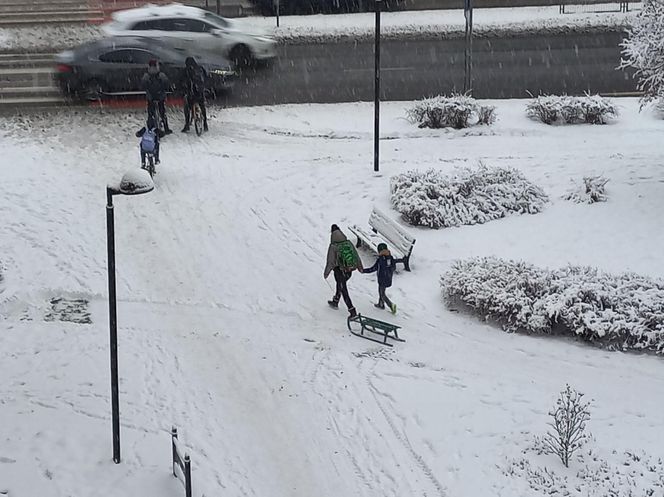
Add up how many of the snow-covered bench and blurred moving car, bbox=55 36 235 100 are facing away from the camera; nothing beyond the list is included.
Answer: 0

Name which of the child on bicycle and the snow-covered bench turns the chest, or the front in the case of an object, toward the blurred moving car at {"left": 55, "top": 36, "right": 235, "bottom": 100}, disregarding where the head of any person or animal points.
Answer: the child on bicycle

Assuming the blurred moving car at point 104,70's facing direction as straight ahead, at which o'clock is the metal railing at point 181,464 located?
The metal railing is roughly at 3 o'clock from the blurred moving car.

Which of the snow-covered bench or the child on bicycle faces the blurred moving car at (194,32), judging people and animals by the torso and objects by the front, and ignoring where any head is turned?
the child on bicycle

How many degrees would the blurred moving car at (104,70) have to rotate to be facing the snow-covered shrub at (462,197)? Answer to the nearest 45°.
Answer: approximately 45° to its right

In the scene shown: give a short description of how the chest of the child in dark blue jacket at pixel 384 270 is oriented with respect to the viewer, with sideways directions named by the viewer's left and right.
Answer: facing away from the viewer and to the left of the viewer

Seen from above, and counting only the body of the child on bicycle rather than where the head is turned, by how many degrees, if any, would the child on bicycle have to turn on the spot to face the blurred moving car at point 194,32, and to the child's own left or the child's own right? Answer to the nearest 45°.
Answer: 0° — they already face it

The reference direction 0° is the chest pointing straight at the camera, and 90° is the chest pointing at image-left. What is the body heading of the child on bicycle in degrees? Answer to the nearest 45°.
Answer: approximately 180°

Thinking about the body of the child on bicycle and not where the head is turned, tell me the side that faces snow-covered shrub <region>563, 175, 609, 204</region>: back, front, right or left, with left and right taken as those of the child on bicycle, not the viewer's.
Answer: right

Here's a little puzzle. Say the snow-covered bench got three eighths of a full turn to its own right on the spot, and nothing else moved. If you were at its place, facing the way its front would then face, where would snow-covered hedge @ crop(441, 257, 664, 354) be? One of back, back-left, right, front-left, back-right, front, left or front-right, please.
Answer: back-right

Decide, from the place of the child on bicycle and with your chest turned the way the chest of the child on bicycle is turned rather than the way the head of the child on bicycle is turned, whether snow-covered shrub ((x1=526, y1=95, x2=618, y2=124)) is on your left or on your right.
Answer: on your right

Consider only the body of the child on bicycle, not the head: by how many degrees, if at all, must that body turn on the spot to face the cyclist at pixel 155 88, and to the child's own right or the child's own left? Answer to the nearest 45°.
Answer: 0° — they already face them

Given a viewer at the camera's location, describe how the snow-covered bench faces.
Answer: facing the viewer and to the left of the viewer

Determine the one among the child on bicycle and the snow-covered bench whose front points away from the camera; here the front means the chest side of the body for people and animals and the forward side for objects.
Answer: the child on bicycle

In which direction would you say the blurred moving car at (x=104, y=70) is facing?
to the viewer's right
